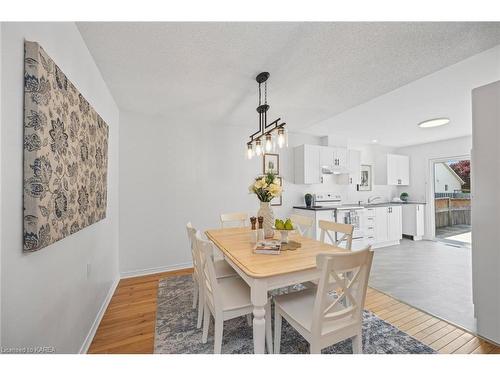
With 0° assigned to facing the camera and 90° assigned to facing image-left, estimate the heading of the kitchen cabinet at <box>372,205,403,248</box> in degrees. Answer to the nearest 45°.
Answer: approximately 315°

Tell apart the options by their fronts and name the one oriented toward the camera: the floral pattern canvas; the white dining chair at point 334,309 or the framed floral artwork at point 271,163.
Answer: the framed floral artwork

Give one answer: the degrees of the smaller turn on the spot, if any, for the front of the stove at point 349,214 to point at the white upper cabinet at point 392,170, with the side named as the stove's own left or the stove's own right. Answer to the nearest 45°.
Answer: approximately 90° to the stove's own left

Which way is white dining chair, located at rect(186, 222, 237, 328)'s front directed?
to the viewer's right

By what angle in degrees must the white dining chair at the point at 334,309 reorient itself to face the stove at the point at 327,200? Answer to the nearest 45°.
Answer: approximately 45° to its right

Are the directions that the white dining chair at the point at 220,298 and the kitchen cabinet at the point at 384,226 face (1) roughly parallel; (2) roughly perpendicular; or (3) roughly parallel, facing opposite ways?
roughly perpendicular

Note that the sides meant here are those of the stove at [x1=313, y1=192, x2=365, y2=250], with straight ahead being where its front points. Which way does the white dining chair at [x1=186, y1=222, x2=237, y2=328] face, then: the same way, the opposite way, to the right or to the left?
to the left

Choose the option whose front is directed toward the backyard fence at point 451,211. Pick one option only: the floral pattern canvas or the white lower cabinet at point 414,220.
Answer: the floral pattern canvas

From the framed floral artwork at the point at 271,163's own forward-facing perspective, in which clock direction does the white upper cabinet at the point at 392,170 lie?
The white upper cabinet is roughly at 8 o'clock from the framed floral artwork.

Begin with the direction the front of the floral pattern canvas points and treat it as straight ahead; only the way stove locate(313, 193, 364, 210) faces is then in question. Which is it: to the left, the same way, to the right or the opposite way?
to the right

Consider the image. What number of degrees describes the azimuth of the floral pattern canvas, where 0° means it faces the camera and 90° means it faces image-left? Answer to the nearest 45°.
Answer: approximately 270°

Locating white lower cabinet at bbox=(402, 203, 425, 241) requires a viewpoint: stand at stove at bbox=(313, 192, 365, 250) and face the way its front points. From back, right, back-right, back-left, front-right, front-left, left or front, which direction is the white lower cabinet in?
left

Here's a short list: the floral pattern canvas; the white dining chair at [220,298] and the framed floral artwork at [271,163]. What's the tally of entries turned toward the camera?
1

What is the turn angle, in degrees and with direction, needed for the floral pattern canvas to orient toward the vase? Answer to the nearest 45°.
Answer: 0° — it already faces it

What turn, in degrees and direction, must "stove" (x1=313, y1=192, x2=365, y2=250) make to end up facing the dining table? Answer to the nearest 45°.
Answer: approximately 45° to its right

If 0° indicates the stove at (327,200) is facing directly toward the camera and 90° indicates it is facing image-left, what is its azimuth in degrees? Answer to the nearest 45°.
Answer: approximately 315°
